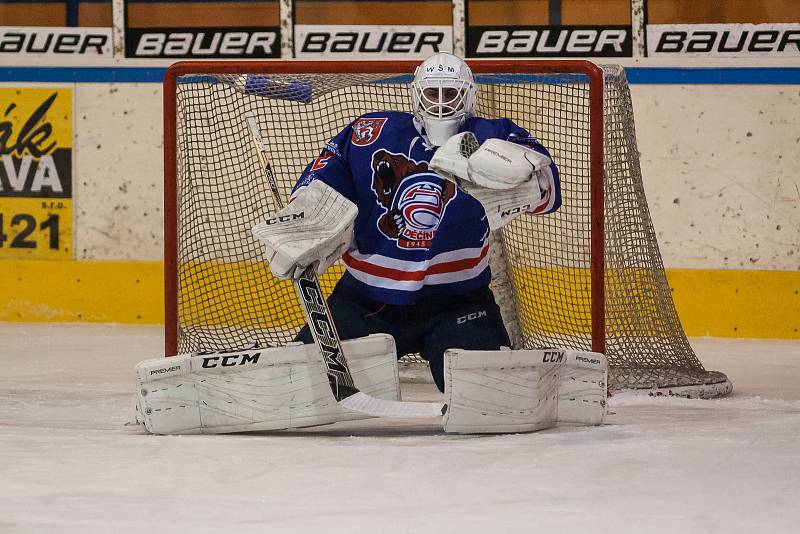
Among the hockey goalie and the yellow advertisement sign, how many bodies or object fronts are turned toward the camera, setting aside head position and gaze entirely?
2

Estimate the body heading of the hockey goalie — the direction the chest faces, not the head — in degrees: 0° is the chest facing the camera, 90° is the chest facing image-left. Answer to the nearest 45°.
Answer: approximately 0°

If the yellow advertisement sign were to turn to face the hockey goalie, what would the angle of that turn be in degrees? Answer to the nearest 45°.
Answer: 0° — it already faces them

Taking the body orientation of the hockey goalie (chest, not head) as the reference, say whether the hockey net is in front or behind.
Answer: behind

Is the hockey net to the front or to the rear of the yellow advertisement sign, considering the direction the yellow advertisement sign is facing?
to the front

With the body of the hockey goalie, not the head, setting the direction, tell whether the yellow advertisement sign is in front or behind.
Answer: behind

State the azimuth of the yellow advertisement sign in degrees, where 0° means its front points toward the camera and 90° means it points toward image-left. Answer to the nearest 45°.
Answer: approximately 0°
